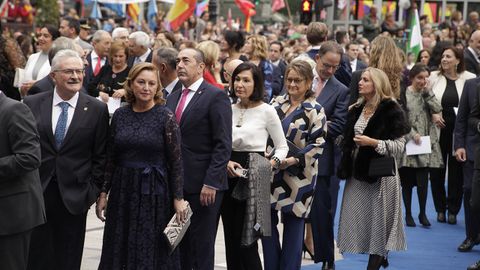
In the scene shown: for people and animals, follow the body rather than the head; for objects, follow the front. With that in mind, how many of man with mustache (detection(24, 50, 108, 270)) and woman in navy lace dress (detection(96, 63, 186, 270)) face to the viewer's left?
0

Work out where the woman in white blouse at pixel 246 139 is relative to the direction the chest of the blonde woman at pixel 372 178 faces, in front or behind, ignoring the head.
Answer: in front

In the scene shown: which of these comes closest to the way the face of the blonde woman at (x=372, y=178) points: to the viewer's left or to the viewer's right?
to the viewer's left

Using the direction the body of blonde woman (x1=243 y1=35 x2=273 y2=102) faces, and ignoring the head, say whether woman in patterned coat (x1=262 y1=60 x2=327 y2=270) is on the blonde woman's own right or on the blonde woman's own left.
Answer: on the blonde woman's own left
